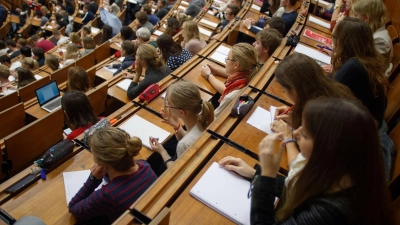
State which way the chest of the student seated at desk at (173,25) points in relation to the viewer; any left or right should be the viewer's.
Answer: facing away from the viewer and to the left of the viewer

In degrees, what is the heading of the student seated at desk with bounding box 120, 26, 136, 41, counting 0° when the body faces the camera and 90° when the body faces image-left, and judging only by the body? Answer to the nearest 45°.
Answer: approximately 135°

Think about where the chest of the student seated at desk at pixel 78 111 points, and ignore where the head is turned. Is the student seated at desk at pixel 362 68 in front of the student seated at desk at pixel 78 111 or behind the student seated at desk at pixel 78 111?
behind

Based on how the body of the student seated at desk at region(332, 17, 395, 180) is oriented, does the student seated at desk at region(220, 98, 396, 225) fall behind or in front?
behind

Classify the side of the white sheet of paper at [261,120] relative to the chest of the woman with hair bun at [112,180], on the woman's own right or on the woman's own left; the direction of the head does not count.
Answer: on the woman's own right

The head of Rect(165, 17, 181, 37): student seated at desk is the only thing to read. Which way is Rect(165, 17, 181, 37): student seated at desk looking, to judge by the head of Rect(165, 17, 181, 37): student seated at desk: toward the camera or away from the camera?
away from the camera

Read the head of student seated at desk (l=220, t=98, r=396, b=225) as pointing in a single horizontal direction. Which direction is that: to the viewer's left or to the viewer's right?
to the viewer's left

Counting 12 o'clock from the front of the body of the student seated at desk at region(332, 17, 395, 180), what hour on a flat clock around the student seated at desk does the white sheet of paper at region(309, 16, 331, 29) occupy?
The white sheet of paper is roughly at 1 o'clock from the student seated at desk.

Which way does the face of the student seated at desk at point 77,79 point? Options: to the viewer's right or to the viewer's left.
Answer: to the viewer's left

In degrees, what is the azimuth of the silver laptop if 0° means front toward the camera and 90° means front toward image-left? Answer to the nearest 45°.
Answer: approximately 315°

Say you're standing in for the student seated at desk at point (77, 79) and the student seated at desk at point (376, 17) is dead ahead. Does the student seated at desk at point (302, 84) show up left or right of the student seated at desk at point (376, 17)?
right

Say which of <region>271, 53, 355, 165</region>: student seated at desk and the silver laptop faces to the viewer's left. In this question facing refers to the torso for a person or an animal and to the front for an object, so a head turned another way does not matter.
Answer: the student seated at desk

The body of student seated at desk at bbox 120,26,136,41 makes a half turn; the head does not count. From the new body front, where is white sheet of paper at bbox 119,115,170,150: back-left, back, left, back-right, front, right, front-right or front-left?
front-right

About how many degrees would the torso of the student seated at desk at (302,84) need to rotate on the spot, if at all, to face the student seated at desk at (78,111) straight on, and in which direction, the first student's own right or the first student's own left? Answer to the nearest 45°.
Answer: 0° — they already face them

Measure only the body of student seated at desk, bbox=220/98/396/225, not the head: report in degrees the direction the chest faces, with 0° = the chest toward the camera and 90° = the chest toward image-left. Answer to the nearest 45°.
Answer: approximately 90°

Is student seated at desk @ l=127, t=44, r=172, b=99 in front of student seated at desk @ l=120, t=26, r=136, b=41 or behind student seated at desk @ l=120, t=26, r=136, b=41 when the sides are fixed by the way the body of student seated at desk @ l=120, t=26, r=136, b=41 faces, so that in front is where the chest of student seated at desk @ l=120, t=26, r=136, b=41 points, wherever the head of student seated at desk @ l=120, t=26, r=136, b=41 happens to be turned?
behind
